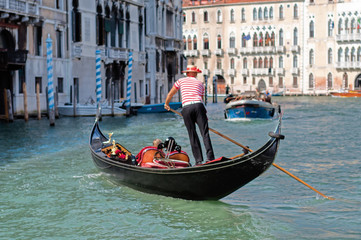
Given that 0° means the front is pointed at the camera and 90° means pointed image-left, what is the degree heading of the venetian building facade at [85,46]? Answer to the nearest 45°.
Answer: approximately 315°

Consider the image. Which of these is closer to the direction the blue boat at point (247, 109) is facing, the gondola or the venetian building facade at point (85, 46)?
the gondola

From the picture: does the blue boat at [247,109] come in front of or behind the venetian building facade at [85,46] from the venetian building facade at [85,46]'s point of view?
in front

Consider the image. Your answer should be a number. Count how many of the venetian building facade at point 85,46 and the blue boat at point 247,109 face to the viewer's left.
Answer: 0

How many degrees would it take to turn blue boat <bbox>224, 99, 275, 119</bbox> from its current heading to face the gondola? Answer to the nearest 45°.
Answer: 0° — it already faces it

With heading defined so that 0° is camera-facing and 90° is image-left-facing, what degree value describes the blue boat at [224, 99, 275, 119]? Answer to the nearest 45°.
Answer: approximately 0°
